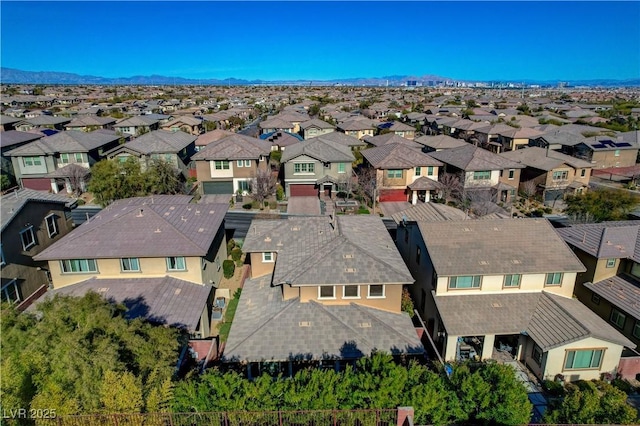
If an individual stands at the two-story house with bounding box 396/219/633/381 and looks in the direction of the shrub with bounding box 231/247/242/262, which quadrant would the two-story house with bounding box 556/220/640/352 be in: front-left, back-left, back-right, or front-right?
back-right

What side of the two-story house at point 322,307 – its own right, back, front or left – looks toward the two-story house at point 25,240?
left

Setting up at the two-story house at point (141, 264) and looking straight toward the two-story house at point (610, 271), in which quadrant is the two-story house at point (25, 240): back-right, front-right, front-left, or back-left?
back-left

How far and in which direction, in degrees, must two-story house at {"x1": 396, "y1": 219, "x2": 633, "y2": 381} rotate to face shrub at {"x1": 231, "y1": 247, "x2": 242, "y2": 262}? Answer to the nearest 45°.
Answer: approximately 90° to its left

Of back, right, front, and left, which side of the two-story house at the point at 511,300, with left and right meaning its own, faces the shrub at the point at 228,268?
left

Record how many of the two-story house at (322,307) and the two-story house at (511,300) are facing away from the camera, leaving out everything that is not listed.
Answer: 2

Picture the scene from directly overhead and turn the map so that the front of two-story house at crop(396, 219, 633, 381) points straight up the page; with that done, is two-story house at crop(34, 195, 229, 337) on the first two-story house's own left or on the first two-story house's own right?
on the first two-story house's own left

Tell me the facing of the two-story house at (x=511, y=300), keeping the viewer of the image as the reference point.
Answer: facing away from the viewer

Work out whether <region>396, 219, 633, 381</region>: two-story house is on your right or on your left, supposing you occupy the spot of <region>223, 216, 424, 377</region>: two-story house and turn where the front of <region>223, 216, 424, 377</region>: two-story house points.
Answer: on your right

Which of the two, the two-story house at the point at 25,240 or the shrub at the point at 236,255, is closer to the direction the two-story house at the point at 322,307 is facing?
the shrub

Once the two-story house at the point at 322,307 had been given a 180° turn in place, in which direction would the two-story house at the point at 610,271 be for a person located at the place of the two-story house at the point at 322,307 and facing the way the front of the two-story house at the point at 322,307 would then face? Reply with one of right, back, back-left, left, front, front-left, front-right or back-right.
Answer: left

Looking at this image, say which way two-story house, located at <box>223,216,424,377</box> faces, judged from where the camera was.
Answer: facing away from the viewer
